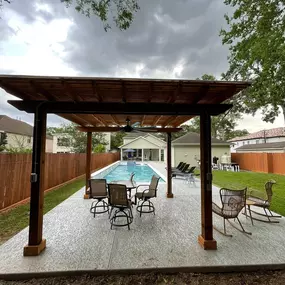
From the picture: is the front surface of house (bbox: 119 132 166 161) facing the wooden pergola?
yes

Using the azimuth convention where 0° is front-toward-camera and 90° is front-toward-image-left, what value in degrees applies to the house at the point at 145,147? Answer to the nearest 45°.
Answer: approximately 0°

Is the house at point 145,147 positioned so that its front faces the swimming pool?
yes

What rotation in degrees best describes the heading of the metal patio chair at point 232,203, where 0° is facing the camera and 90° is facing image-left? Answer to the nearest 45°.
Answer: approximately 135°

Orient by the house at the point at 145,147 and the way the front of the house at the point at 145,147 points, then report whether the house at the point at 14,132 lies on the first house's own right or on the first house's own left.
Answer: on the first house's own right

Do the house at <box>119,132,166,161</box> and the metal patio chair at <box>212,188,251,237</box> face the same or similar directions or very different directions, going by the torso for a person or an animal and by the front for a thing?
very different directions
